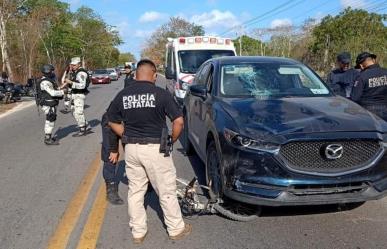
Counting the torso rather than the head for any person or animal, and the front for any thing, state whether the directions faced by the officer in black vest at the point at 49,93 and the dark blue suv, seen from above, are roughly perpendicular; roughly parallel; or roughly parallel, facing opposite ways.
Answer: roughly perpendicular

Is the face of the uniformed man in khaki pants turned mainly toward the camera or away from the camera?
away from the camera

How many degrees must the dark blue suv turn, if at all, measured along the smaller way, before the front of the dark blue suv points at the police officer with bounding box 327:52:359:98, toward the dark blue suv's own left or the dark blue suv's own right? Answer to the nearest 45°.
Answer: approximately 135° to the dark blue suv's own left

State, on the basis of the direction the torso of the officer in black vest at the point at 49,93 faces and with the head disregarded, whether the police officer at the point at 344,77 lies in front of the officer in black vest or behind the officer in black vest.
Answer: in front

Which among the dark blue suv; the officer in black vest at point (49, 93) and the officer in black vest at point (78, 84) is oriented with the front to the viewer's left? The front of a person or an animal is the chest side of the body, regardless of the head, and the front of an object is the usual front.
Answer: the officer in black vest at point (78, 84)

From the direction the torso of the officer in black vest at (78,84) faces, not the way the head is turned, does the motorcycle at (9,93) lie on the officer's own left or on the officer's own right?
on the officer's own right

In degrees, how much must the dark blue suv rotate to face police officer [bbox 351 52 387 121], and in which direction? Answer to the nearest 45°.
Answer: approximately 90° to its left

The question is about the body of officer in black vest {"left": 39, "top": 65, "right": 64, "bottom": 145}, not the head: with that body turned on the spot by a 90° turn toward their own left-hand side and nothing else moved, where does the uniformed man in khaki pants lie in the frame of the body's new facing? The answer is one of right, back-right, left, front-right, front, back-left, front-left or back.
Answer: back

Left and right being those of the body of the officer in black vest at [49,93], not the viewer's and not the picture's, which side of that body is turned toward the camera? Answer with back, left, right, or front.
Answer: right
